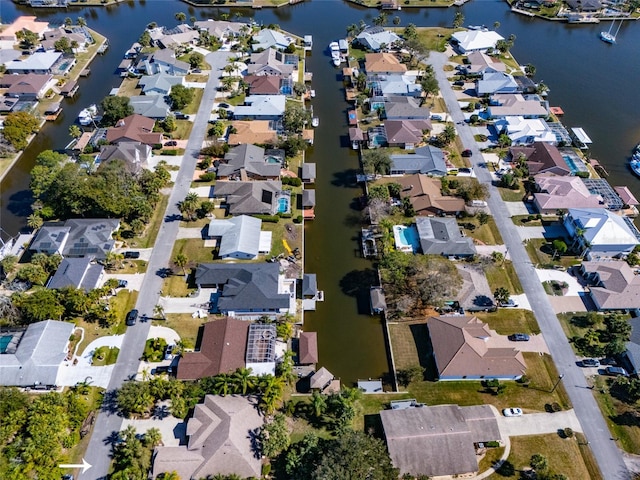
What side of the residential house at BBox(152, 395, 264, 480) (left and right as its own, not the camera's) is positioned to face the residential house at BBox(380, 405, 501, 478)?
back

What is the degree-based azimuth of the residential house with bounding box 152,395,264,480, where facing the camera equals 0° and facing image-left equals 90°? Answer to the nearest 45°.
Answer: approximately 90°
